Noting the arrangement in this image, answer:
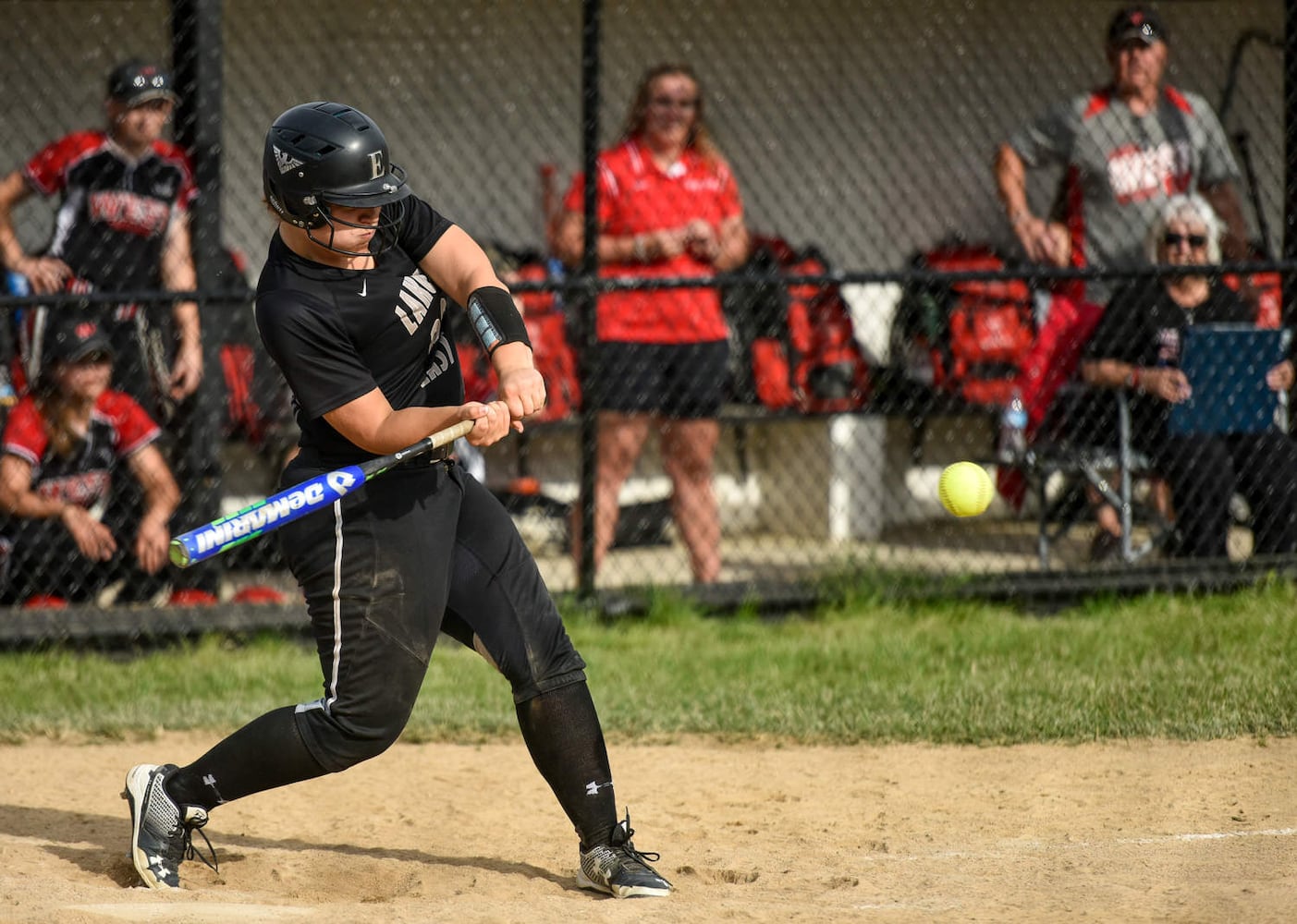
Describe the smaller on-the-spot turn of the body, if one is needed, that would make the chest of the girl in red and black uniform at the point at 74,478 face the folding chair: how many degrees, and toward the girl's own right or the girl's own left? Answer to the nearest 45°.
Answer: approximately 45° to the girl's own left

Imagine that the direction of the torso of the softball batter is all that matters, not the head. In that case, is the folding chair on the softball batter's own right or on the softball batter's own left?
on the softball batter's own left

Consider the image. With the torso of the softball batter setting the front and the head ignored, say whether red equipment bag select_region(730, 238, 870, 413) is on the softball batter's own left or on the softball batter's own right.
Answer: on the softball batter's own left

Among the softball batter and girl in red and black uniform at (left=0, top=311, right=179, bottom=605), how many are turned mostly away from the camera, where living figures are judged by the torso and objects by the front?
0

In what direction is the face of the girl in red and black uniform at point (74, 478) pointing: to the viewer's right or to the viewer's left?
to the viewer's right

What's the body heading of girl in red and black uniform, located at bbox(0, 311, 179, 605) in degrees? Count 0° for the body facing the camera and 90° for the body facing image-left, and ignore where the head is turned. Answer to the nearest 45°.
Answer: approximately 315°

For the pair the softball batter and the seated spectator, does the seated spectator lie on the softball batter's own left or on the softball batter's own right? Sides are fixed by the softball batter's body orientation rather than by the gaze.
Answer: on the softball batter's own left
